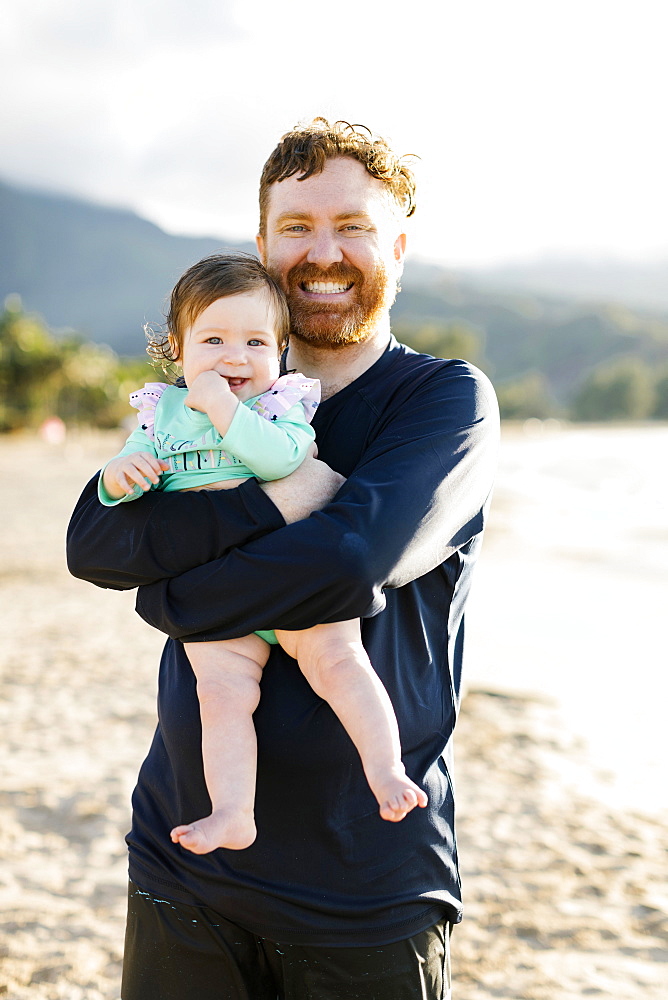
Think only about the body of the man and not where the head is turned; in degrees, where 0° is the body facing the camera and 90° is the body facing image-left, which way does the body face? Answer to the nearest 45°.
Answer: approximately 45°

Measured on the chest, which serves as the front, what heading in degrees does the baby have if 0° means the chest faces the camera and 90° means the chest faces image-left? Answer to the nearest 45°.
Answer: approximately 0°
